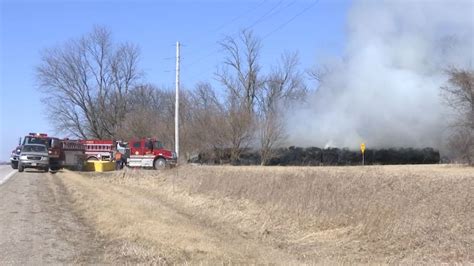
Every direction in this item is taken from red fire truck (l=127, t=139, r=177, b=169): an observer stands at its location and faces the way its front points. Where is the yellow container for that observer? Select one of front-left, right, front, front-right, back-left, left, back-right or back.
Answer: back-left

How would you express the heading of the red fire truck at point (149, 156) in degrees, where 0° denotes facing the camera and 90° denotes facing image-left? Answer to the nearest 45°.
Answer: approximately 270°
